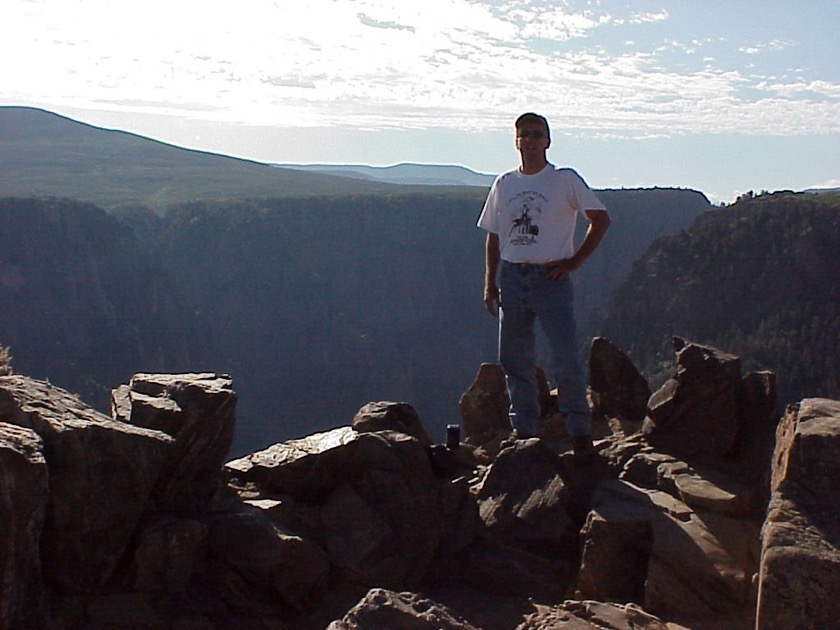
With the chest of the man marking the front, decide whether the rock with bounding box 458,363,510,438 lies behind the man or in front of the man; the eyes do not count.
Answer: behind

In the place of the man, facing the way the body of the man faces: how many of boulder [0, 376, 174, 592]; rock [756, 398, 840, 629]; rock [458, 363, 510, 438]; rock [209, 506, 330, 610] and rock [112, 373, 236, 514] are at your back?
1

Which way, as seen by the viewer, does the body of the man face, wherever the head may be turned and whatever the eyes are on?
toward the camera

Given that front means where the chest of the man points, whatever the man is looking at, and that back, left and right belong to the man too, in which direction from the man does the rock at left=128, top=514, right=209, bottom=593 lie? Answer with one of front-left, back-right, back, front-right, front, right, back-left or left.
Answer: front-right

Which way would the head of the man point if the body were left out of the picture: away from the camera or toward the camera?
toward the camera

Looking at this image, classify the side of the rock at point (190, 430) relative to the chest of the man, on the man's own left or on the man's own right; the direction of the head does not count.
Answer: on the man's own right

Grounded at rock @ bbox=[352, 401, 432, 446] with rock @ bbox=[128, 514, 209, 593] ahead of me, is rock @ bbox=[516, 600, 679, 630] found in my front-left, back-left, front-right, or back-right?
front-left

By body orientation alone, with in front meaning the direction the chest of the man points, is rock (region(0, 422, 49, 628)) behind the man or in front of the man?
in front

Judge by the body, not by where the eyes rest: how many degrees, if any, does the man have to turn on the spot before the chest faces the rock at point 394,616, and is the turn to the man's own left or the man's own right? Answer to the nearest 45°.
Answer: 0° — they already face it

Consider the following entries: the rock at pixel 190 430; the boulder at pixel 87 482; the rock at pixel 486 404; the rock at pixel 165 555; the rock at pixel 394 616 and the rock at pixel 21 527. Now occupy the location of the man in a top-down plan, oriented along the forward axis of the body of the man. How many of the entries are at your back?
1

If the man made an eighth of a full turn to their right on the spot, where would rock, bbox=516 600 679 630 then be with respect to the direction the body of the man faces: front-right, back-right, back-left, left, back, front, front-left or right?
front-left

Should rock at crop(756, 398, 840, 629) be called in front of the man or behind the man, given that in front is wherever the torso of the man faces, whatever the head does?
in front

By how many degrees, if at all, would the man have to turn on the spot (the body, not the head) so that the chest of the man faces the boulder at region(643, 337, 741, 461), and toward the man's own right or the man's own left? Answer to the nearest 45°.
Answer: approximately 135° to the man's own left
